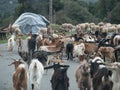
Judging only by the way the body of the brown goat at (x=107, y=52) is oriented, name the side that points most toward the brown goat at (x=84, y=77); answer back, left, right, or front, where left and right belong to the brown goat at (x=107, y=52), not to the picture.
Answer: left

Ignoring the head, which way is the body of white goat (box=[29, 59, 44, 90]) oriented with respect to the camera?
away from the camera
